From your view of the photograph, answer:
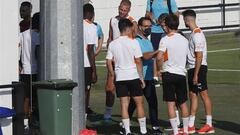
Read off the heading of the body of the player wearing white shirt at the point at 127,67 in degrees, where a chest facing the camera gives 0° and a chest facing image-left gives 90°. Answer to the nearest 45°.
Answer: approximately 180°

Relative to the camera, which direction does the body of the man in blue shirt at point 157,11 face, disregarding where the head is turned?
toward the camera

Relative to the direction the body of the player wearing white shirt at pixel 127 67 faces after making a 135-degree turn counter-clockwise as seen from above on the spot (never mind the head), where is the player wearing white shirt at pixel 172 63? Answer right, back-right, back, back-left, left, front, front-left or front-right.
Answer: back-left

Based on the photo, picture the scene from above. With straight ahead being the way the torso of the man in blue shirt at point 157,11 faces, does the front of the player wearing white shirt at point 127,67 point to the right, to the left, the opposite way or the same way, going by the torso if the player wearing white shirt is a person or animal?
the opposite way

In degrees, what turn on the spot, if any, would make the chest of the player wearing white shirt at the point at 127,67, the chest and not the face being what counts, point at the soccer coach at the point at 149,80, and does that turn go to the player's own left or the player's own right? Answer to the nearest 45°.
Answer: approximately 45° to the player's own right

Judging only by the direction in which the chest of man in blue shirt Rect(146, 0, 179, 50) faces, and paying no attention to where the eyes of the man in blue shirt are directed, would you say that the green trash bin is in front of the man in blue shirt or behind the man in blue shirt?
in front

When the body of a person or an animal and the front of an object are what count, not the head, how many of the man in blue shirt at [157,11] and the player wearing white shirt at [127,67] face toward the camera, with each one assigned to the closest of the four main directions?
1
